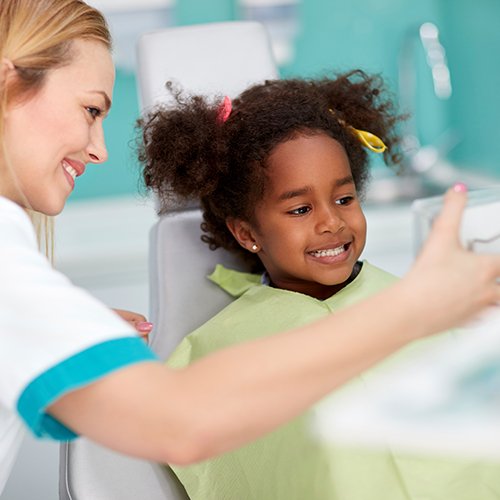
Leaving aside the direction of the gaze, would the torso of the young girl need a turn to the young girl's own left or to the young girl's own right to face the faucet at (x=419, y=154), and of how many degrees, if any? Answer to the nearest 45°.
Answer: approximately 135° to the young girl's own left

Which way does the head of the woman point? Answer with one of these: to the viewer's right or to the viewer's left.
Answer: to the viewer's right

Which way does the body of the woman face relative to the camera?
to the viewer's right

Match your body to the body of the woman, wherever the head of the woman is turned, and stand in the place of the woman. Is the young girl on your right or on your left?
on your left

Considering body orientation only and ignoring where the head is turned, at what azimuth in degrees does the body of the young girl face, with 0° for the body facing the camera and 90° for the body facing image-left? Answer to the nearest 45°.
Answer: approximately 315°

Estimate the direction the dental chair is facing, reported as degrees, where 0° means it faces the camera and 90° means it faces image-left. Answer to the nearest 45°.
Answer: approximately 315°

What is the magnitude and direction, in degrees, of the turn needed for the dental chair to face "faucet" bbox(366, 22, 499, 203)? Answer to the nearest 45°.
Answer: approximately 90° to its left

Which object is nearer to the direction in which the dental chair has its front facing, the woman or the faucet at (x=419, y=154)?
the woman

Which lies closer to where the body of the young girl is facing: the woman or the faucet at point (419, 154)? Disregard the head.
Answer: the woman
